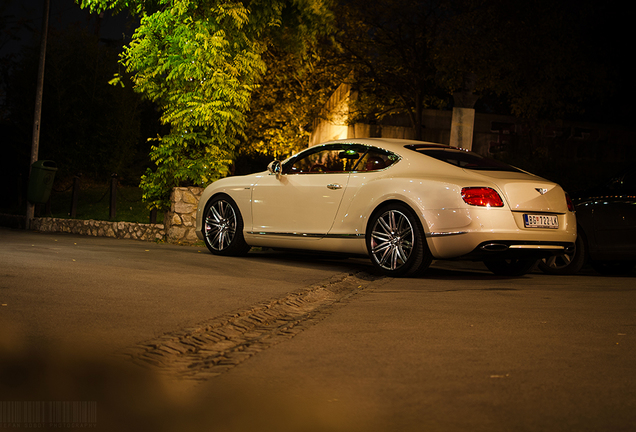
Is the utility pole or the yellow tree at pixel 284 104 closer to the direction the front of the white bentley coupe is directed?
the utility pole

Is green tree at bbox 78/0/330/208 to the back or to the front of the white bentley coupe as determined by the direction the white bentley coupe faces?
to the front

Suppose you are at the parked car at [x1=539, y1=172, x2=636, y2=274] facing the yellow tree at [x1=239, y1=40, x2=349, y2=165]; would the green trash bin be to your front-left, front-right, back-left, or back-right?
front-left

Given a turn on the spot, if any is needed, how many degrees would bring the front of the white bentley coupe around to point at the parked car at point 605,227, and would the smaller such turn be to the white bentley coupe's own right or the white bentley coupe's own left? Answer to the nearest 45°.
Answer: approximately 90° to the white bentley coupe's own right

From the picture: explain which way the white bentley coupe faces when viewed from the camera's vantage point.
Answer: facing away from the viewer and to the left of the viewer

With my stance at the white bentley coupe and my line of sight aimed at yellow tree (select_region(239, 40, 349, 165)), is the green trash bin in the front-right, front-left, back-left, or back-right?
front-left

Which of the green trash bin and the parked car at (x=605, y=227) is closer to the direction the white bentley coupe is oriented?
the green trash bin

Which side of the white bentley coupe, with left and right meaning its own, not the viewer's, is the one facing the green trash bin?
front

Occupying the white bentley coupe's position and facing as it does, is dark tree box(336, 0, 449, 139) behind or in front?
in front
